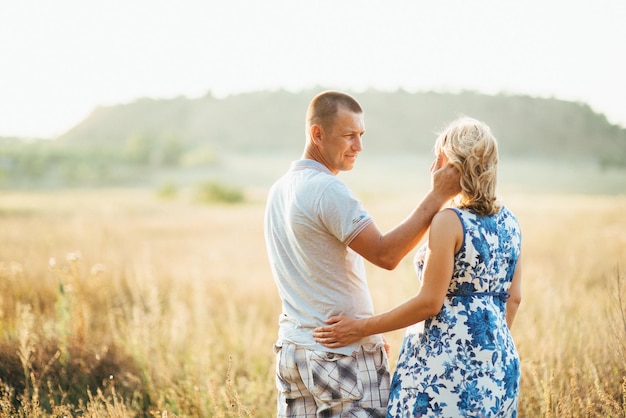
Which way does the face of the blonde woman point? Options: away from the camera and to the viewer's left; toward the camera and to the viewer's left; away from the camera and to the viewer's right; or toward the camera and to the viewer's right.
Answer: away from the camera and to the viewer's left

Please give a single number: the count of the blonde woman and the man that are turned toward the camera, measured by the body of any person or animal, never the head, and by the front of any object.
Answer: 0

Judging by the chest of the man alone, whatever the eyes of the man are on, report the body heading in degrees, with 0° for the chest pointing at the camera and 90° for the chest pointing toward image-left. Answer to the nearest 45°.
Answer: approximately 225°

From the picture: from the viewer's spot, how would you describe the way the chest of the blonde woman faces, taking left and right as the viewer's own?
facing away from the viewer and to the left of the viewer

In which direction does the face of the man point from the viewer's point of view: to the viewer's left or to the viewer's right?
to the viewer's right

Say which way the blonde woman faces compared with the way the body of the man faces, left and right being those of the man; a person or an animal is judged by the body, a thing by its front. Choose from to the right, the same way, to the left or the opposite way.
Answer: to the left
